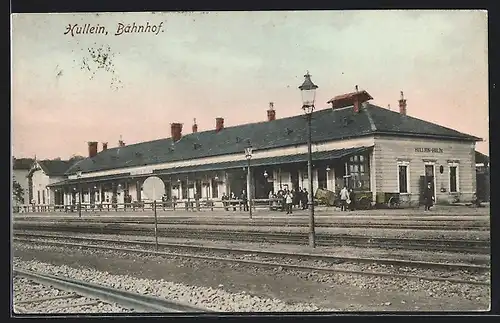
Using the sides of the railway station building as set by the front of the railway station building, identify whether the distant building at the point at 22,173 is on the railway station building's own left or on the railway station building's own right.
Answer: on the railway station building's own right

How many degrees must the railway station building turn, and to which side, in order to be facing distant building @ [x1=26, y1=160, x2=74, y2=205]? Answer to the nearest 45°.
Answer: approximately 45° to its right

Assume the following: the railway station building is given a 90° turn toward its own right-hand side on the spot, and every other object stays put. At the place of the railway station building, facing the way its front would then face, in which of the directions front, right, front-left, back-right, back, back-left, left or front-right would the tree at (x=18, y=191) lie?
front-left

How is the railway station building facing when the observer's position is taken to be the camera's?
facing the viewer and to the left of the viewer
